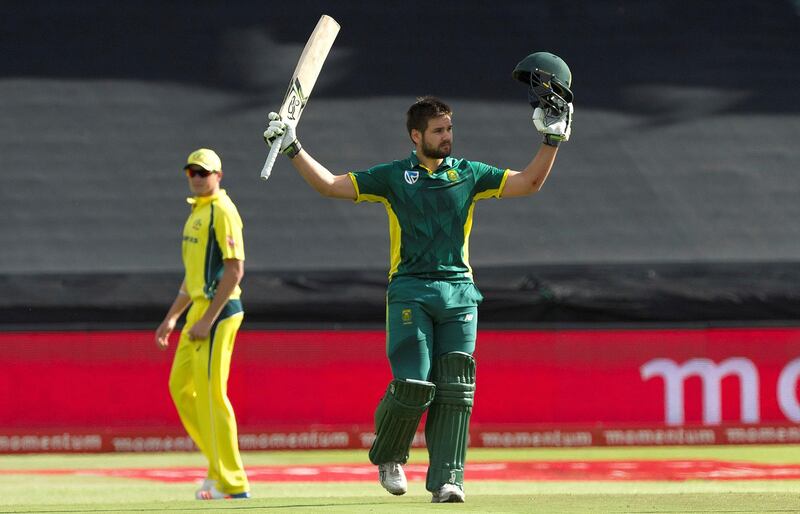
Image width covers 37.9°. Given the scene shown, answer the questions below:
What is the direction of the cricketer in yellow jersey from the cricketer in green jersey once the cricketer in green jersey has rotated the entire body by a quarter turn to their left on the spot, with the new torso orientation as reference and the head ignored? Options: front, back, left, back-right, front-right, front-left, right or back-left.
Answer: back-left

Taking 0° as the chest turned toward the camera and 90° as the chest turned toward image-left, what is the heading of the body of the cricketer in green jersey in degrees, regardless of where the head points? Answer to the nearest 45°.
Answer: approximately 0°
